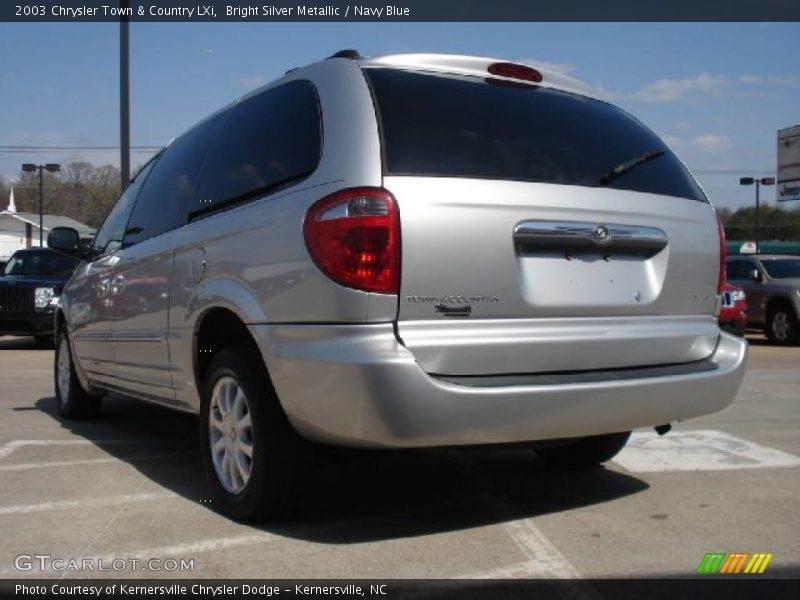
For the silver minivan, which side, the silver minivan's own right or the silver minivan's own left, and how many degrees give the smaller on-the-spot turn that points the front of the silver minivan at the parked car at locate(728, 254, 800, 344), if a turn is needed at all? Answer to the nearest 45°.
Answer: approximately 90° to the silver minivan's own right

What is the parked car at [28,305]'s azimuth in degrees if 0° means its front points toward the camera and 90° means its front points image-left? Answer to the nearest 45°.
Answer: approximately 45°

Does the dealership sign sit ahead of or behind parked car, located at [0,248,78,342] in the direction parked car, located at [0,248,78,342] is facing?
behind

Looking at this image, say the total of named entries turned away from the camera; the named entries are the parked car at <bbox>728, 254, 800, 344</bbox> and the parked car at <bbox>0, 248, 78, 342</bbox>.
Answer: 0

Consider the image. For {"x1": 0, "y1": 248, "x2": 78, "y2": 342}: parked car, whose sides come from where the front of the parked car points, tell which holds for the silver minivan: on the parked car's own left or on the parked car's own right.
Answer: on the parked car's own left

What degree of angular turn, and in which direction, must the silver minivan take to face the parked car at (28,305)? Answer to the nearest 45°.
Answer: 0° — it already faces it

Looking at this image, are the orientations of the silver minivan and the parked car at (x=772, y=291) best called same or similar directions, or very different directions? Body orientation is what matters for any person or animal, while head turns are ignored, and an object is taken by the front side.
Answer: very different directions

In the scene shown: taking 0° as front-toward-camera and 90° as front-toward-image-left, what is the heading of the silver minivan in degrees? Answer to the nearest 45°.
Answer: approximately 135°

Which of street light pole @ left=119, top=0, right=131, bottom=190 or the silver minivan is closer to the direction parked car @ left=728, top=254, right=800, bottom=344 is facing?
the silver minivan

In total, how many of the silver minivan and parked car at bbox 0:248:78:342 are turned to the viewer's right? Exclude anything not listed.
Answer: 0
